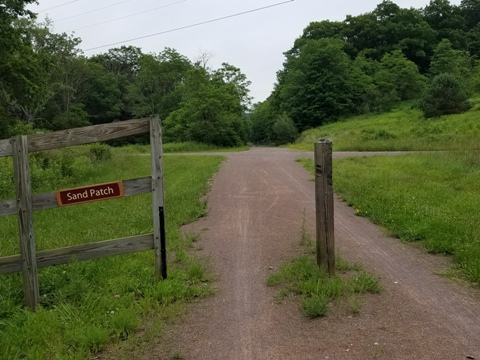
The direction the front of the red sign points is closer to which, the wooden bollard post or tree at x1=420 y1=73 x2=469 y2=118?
the wooden bollard post

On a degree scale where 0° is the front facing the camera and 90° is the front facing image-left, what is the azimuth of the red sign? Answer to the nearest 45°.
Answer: approximately 0°

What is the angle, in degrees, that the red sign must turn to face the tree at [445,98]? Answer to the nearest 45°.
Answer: approximately 135° to its left

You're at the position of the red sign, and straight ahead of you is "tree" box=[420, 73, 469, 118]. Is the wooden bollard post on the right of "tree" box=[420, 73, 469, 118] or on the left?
right

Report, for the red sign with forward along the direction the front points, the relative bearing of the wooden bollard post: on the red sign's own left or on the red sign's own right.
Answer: on the red sign's own left

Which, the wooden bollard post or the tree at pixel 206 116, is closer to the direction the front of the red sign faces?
the wooden bollard post

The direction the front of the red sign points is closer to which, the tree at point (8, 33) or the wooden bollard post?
the wooden bollard post

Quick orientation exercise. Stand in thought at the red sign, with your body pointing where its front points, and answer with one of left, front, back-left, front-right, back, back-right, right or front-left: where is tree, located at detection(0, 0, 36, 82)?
back

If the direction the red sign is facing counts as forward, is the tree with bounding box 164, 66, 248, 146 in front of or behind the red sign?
behind
